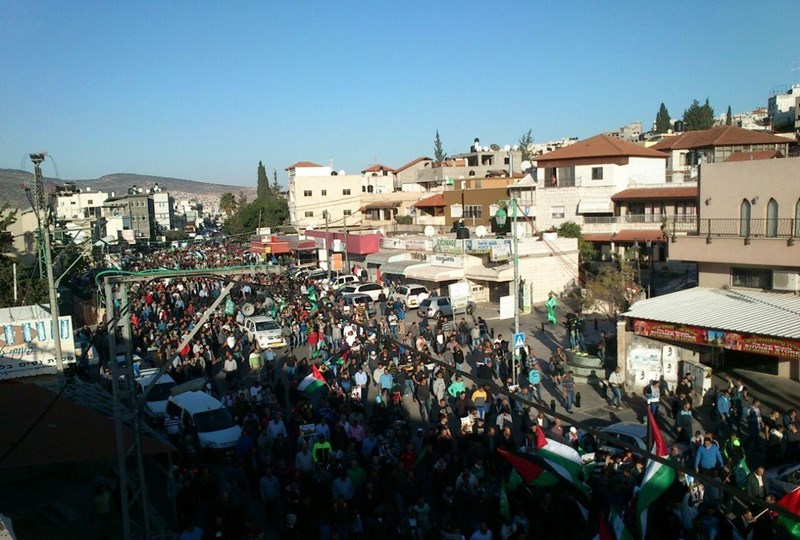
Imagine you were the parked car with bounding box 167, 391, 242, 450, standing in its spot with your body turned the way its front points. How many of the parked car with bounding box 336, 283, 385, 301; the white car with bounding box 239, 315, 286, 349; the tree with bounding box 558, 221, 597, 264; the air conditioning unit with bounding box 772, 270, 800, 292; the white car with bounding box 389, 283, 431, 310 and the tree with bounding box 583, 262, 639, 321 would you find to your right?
0

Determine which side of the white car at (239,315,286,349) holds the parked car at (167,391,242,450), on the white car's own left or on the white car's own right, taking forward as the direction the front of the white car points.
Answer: on the white car's own right

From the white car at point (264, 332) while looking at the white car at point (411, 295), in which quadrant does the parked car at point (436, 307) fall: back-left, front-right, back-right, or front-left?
front-right

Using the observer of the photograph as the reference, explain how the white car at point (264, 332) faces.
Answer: facing the viewer and to the right of the viewer

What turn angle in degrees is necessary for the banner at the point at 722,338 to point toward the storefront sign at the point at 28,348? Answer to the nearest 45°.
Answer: approximately 45° to its right

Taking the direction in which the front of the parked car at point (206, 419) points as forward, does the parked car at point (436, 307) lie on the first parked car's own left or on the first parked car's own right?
on the first parked car's own left

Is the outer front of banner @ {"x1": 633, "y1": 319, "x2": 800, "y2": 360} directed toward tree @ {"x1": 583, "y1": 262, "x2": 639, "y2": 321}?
no

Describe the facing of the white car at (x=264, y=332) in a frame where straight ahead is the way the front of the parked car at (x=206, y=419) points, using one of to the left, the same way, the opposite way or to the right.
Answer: the same way

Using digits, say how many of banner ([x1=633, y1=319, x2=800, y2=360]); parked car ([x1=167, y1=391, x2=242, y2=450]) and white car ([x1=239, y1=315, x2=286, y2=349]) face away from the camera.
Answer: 0

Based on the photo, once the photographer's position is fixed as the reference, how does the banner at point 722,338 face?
facing the viewer and to the left of the viewer

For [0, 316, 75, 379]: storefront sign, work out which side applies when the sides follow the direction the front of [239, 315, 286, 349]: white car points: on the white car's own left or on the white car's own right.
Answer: on the white car's own right

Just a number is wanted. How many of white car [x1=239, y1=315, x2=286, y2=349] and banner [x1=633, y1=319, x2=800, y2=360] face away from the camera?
0

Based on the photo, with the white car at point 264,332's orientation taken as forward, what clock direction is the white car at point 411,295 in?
the white car at point 411,295 is roughly at 9 o'clock from the white car at point 264,332.

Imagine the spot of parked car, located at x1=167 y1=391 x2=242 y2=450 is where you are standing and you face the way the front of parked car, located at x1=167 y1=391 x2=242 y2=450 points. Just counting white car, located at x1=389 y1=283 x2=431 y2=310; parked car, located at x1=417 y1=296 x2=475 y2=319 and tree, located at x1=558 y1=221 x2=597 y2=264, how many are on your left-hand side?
3

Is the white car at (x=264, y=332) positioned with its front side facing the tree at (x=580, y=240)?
no

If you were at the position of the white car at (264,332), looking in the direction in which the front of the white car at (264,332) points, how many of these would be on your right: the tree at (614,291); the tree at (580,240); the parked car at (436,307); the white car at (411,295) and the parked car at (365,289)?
0
